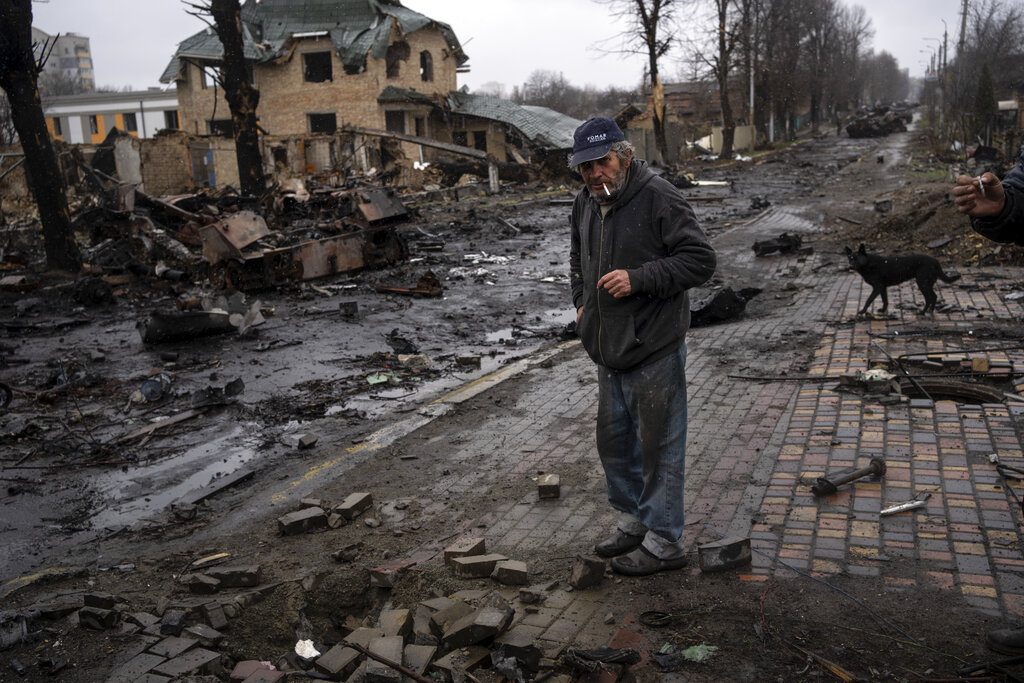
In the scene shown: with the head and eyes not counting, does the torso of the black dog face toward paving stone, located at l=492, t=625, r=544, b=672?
no

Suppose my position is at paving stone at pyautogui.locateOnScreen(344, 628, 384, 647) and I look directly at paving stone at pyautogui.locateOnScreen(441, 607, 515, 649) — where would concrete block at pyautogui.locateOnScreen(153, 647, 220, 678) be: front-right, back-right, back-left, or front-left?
back-right

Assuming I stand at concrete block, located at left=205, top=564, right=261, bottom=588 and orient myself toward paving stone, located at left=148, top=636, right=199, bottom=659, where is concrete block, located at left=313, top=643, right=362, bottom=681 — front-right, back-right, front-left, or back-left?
front-left

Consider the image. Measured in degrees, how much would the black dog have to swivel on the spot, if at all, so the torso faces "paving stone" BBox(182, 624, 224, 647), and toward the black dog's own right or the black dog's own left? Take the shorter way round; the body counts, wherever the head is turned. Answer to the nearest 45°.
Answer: approximately 90° to the black dog's own left

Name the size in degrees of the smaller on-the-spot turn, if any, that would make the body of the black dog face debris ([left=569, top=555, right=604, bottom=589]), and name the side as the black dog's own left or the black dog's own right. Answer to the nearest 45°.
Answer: approximately 90° to the black dog's own left

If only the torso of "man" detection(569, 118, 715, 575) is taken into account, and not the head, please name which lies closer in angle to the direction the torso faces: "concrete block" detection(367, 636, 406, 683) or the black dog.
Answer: the concrete block

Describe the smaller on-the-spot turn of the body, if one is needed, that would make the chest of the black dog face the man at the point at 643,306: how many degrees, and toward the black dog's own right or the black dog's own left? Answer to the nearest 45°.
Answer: approximately 90° to the black dog's own left

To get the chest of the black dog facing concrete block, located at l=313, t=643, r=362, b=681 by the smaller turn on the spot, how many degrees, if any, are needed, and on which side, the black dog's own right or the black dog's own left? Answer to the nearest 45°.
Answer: approximately 90° to the black dog's own left

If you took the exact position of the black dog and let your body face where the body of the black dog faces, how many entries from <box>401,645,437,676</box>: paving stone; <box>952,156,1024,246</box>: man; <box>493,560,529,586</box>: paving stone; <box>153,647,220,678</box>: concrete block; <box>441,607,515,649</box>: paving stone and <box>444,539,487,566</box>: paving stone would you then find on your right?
0

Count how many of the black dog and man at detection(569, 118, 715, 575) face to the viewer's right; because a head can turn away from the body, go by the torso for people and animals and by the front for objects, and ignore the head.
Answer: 0

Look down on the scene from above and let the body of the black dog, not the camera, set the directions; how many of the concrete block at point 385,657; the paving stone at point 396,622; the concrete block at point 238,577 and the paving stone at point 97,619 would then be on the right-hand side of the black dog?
0

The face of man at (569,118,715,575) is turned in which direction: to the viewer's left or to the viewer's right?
to the viewer's left

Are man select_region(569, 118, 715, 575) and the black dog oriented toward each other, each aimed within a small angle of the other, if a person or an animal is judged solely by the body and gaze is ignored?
no

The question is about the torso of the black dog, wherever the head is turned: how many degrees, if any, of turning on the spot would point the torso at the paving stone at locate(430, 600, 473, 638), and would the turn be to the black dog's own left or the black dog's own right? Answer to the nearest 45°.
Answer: approximately 90° to the black dog's own left

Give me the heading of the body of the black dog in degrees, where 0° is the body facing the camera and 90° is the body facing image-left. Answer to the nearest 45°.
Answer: approximately 90°

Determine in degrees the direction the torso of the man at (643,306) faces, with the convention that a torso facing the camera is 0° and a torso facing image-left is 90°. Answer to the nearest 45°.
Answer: approximately 45°
